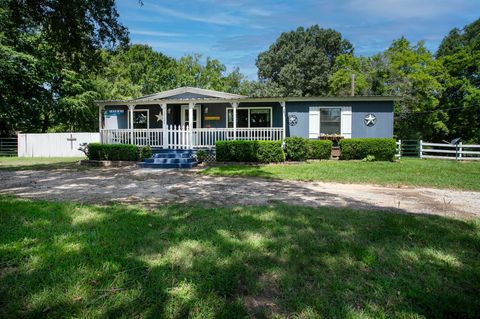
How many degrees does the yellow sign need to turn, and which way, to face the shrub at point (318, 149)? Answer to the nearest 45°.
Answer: approximately 45° to its left

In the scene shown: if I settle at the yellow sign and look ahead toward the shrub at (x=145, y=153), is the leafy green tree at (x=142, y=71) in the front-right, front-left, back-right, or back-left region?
back-right

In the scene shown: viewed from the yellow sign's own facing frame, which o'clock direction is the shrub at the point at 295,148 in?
The shrub is roughly at 11 o'clock from the yellow sign.

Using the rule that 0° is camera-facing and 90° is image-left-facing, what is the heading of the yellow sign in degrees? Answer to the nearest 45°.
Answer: approximately 0°

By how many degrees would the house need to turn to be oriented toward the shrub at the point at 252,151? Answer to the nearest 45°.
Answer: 0° — it already faces it

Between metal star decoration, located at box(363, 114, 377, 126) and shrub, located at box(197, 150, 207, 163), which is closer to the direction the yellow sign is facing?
the shrub

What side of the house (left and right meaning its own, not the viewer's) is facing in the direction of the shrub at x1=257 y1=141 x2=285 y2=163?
front

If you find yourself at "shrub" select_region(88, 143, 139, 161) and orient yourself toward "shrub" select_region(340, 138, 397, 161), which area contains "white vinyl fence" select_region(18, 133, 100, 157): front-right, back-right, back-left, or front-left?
back-left

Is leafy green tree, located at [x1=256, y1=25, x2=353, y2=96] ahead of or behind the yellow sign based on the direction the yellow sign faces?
behind

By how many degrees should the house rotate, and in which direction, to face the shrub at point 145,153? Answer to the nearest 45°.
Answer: approximately 45° to its right

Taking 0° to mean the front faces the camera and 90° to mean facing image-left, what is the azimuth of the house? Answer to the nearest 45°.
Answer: approximately 0°

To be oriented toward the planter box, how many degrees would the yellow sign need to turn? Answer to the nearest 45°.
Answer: approximately 45° to its left

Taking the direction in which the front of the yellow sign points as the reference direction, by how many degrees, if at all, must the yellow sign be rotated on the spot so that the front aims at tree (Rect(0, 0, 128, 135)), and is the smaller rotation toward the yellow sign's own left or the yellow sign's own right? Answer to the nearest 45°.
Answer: approximately 90° to the yellow sign's own right
